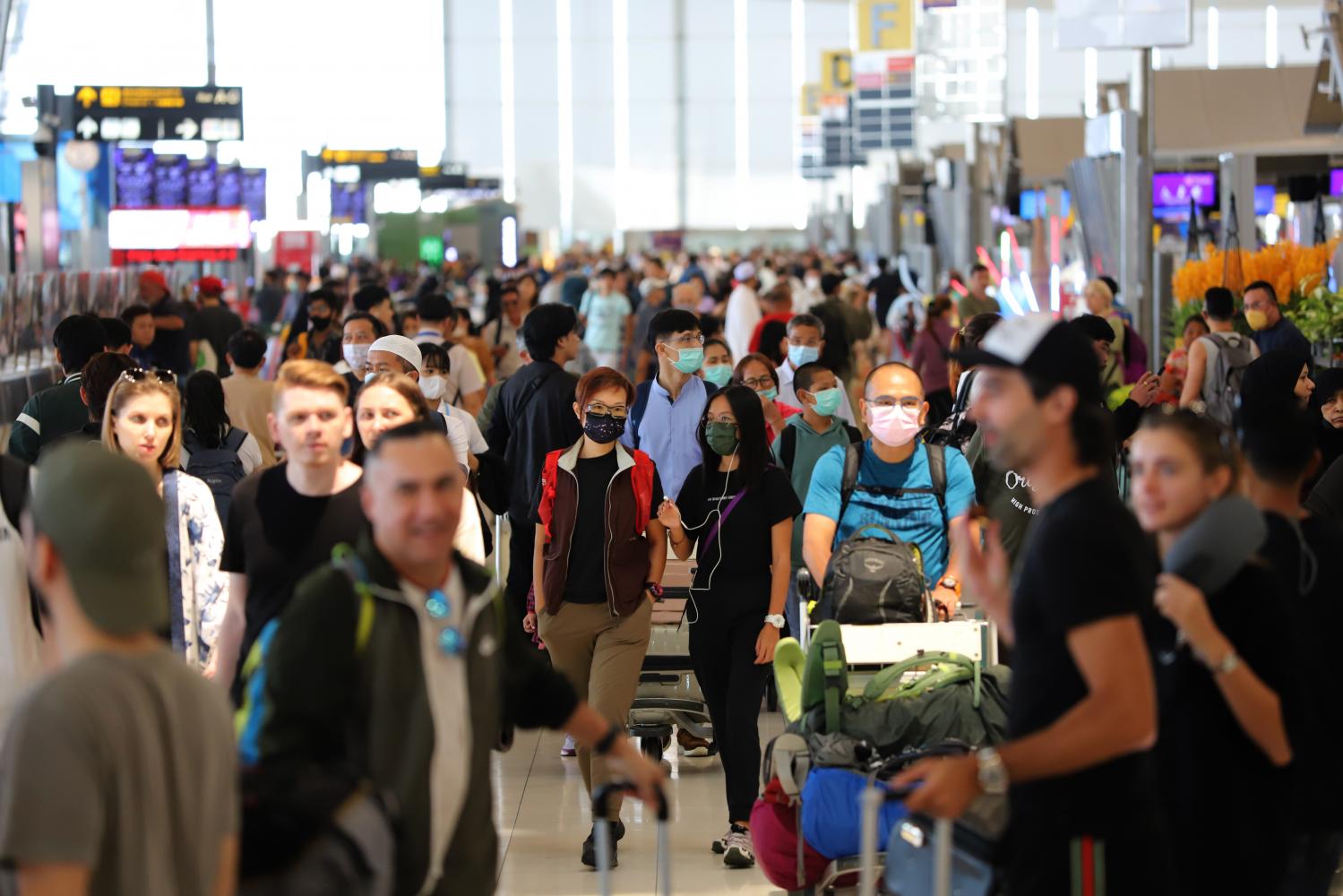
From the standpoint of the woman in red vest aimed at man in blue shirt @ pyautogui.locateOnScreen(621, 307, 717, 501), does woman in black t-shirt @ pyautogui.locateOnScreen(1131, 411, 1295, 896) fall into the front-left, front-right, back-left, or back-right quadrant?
back-right

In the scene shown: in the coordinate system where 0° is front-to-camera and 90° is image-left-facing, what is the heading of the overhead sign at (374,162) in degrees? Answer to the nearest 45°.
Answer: approximately 0°

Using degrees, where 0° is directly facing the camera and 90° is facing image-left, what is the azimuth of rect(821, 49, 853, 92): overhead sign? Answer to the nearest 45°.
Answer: approximately 0°

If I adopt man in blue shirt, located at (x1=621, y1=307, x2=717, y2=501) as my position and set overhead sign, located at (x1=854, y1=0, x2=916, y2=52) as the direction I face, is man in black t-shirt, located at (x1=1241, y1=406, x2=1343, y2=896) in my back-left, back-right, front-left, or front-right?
back-right

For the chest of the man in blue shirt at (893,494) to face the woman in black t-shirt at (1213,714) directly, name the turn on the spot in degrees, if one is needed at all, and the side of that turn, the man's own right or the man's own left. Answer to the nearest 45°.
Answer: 0° — they already face them

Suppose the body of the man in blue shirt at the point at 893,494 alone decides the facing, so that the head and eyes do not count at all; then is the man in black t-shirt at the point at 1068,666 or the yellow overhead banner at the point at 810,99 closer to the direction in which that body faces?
the man in black t-shirt

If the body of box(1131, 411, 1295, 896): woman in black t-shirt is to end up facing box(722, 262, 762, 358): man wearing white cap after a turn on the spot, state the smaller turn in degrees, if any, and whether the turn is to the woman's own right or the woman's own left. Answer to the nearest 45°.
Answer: approximately 135° to the woman's own right

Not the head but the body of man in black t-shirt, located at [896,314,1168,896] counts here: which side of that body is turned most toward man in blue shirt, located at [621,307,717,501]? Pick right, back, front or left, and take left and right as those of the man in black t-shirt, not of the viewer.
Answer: right

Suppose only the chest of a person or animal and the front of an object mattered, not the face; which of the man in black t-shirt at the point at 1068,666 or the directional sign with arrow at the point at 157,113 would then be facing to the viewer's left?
the man in black t-shirt

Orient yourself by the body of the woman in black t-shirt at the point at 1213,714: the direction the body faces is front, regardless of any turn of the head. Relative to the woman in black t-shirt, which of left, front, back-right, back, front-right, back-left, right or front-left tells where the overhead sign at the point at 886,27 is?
back-right
